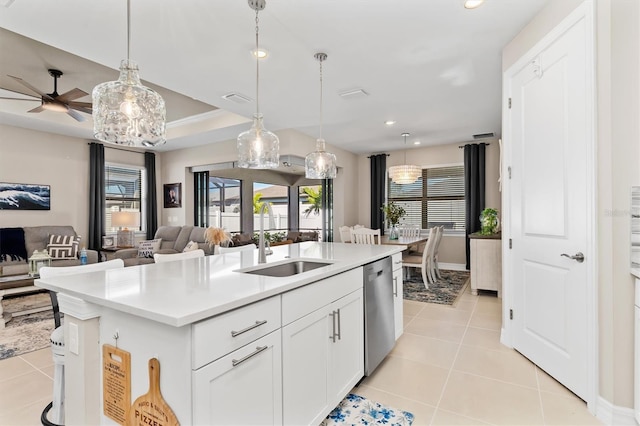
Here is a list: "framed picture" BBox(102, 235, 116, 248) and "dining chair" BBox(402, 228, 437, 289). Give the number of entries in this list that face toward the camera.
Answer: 1

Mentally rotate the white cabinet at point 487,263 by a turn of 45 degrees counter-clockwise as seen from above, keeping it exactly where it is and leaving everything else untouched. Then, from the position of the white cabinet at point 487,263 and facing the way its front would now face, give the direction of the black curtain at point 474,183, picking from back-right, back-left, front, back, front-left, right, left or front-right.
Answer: back-right

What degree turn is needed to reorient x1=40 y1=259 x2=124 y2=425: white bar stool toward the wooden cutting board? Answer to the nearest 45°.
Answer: approximately 45° to its right

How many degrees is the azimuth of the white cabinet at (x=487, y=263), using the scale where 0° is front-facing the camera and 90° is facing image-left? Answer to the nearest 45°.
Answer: approximately 90°

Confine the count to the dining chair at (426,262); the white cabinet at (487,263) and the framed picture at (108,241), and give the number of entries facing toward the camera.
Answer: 1

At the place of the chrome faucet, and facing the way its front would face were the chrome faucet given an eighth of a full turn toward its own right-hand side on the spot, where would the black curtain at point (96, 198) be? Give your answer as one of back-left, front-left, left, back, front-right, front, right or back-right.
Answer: back-right

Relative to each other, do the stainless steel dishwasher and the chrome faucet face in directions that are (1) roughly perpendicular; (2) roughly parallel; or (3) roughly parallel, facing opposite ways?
roughly parallel

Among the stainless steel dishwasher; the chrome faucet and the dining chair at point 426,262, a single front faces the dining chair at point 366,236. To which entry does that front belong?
the dining chair at point 426,262

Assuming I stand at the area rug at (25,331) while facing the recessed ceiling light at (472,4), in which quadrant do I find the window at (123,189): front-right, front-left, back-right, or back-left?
back-left

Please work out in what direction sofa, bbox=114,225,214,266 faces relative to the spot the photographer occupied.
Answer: facing the viewer and to the left of the viewer

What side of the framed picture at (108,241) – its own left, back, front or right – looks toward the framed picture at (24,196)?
right

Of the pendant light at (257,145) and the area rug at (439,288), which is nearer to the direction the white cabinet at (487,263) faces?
the area rug

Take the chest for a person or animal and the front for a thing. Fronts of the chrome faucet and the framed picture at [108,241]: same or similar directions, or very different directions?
same or similar directions

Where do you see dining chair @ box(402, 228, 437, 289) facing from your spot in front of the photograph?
facing to the left of the viewer

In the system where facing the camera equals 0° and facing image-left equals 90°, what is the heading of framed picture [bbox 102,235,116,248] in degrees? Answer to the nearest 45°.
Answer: approximately 0°

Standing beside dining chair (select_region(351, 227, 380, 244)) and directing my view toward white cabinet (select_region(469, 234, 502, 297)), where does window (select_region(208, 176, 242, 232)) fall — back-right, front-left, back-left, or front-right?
back-left

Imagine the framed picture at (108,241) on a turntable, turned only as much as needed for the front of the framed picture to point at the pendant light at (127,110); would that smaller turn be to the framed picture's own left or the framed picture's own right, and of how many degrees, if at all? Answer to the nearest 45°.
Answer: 0° — it already faces it

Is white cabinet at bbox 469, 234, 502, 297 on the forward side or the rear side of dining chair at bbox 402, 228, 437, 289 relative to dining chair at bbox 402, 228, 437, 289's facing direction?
on the rear side

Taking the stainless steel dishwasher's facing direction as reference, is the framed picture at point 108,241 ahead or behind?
behind
